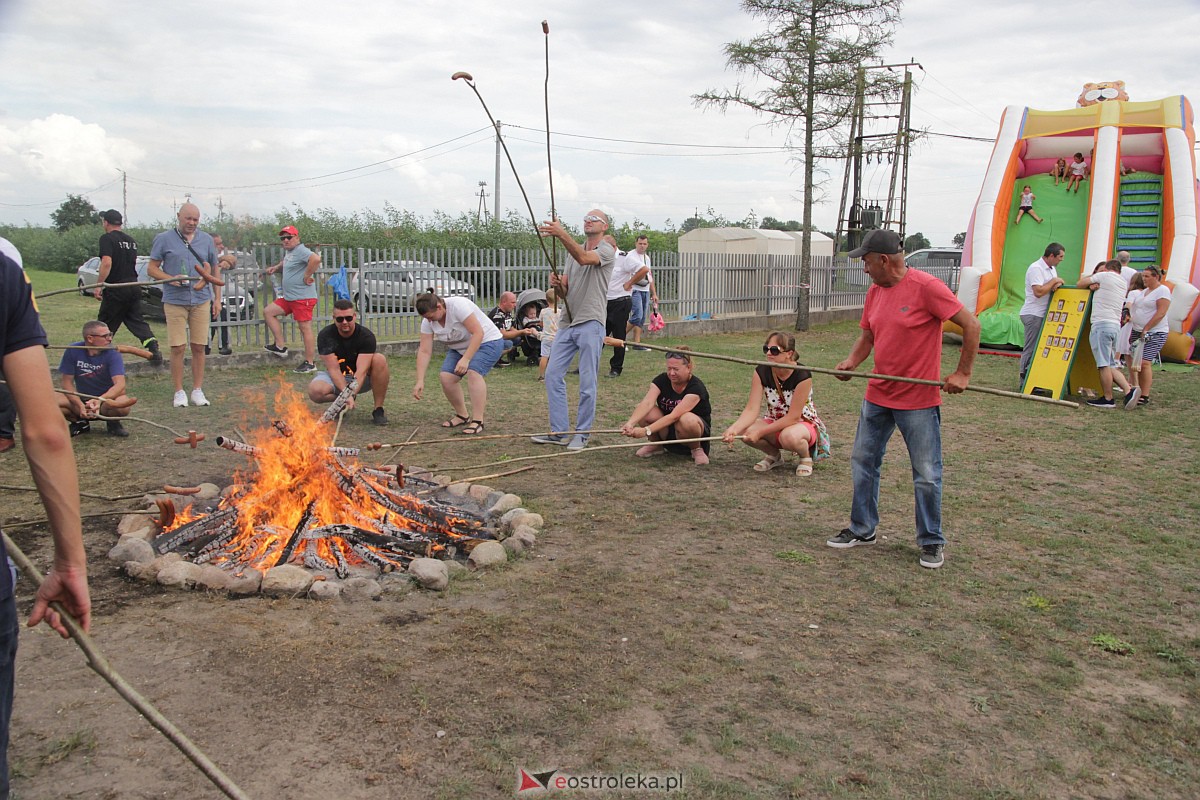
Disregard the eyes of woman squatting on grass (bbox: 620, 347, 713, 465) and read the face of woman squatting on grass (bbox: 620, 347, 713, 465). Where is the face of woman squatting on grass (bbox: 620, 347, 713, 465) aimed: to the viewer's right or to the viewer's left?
to the viewer's left

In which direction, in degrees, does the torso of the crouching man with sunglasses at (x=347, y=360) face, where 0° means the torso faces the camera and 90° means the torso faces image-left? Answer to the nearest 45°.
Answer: approximately 0°

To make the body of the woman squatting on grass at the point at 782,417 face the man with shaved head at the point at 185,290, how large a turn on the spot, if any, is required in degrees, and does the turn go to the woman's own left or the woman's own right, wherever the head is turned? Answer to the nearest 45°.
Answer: approximately 45° to the woman's own right

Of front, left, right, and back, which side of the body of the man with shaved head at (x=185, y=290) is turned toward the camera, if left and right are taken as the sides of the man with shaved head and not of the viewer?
front

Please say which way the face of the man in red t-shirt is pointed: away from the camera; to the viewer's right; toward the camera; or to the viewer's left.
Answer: to the viewer's left

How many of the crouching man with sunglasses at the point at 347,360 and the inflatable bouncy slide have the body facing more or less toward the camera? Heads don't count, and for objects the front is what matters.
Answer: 2

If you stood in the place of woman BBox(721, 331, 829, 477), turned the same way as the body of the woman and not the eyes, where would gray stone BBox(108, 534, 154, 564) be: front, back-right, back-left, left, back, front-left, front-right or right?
front

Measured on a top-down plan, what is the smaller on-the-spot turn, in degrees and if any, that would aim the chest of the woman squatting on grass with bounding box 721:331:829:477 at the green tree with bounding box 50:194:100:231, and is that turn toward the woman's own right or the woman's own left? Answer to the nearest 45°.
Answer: approximately 90° to the woman's own right

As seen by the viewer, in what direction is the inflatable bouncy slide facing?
toward the camera

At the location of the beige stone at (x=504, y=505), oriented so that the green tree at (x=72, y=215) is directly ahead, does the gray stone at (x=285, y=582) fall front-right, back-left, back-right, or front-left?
back-left

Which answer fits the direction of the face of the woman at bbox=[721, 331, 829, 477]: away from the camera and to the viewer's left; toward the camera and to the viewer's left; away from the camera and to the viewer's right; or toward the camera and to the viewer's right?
toward the camera and to the viewer's left

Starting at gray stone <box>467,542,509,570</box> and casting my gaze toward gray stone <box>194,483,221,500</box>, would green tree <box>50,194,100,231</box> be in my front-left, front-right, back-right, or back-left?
front-right

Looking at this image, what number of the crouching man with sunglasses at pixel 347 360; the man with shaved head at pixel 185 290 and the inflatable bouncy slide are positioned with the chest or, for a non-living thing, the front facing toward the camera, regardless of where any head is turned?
3

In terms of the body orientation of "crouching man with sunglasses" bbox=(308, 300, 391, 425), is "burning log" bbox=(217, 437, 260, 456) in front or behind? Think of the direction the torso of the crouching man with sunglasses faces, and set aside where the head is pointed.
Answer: in front

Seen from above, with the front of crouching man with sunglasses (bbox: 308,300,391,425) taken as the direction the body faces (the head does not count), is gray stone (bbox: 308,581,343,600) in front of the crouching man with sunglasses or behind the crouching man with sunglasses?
in front

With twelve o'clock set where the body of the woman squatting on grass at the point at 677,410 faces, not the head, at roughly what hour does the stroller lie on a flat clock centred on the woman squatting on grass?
The stroller is roughly at 4 o'clock from the woman squatting on grass.
